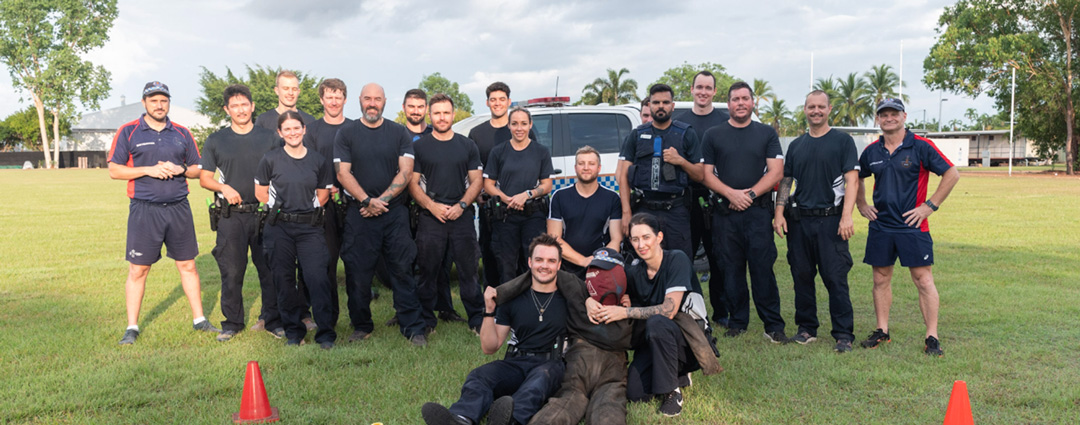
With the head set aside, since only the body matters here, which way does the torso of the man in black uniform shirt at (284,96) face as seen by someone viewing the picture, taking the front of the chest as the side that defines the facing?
toward the camera

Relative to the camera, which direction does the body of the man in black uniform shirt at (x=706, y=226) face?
toward the camera

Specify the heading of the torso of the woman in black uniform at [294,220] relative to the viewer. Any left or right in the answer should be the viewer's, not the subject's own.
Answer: facing the viewer

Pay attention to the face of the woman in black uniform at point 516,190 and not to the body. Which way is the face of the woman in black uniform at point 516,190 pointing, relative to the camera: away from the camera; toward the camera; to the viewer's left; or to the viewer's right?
toward the camera

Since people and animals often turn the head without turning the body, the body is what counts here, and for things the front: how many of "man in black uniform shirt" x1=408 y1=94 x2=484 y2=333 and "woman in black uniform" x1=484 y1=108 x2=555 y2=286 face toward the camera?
2

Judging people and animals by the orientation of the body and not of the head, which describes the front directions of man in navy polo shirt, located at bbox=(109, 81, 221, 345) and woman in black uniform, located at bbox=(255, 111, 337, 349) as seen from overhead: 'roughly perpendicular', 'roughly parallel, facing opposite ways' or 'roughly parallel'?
roughly parallel

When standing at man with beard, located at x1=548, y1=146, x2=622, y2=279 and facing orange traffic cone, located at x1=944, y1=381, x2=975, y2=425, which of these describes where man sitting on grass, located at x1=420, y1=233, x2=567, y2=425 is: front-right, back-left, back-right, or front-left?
front-right

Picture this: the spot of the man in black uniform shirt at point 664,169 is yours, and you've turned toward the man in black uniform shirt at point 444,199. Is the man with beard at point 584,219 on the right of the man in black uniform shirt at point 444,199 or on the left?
left

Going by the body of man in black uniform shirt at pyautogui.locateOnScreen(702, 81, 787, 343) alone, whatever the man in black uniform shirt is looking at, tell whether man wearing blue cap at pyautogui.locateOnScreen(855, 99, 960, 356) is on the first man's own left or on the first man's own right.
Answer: on the first man's own left

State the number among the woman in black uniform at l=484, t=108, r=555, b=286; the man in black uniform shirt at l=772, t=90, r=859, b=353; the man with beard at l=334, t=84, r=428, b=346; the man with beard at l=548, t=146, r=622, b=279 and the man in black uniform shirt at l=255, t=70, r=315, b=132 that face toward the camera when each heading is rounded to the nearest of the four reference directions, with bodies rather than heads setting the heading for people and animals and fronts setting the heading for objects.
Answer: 5

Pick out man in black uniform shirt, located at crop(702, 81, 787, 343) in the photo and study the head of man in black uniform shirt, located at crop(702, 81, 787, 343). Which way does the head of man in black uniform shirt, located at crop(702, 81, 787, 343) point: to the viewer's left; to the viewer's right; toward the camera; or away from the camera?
toward the camera

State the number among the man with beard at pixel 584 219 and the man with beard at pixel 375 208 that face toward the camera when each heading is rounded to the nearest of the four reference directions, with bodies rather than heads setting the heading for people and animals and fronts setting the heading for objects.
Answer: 2

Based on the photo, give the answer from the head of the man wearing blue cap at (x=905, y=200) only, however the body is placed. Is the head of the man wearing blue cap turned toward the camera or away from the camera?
toward the camera

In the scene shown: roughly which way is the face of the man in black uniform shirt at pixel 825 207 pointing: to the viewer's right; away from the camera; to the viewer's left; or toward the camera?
toward the camera

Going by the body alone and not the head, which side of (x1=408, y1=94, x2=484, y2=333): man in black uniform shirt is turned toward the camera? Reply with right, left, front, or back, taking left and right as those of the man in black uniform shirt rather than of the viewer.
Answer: front

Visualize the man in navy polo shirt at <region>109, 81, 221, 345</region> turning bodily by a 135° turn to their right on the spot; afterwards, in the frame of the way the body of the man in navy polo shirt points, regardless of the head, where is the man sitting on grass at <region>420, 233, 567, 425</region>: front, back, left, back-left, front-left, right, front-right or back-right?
back

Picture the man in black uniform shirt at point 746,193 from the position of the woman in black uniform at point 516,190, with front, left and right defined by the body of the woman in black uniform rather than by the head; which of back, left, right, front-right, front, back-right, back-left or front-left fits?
left
